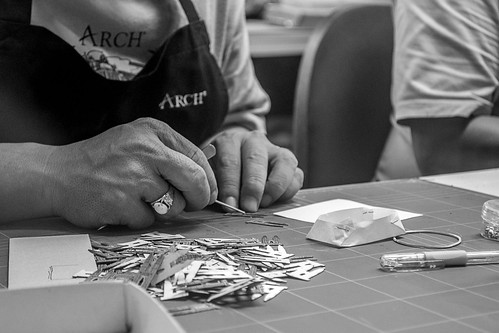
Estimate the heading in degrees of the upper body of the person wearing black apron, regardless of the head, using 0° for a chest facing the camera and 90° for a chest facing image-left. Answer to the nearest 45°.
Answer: approximately 315°

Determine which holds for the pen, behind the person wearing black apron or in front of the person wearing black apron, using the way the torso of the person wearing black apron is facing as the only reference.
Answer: in front

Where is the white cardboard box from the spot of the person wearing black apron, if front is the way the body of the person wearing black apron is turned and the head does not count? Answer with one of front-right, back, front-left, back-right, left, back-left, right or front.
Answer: front-right

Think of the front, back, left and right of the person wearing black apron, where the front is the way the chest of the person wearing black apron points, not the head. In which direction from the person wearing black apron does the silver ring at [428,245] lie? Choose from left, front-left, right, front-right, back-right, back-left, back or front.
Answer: front

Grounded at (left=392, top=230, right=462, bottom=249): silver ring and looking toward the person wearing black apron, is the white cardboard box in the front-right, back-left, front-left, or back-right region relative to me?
front-left

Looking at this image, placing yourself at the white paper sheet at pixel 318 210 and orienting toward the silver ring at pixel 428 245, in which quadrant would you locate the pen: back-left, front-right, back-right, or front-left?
front-right
